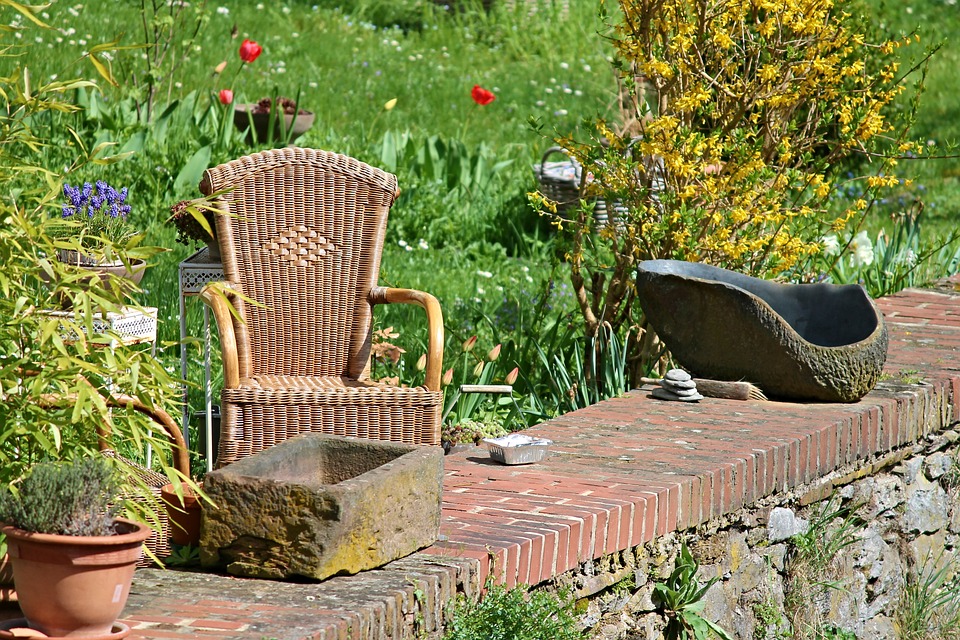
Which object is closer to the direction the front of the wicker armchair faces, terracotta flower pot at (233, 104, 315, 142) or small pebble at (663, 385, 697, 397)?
the small pebble

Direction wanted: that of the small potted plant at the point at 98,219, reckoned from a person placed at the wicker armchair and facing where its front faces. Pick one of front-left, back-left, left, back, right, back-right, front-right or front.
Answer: right

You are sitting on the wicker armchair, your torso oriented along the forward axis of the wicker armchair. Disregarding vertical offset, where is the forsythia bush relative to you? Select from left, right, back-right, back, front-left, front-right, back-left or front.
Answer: left

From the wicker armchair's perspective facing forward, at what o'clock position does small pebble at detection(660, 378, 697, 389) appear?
The small pebble is roughly at 9 o'clock from the wicker armchair.

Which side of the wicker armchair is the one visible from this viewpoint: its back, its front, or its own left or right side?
front

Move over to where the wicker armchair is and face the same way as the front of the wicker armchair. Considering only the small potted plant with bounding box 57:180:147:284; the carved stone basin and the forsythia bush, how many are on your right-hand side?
1

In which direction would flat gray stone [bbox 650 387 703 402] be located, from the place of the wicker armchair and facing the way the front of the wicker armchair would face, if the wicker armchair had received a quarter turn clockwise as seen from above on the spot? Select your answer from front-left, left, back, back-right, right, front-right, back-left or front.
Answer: back

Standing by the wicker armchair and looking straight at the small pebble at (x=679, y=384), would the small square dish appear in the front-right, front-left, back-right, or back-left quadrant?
front-right

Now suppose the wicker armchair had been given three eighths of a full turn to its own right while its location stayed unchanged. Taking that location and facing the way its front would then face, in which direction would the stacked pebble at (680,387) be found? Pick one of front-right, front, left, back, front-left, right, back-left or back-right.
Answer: back-right

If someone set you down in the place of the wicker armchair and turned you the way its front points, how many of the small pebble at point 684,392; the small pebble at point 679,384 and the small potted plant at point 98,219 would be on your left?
2

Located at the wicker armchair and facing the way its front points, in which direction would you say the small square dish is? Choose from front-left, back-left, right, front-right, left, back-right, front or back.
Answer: front-left

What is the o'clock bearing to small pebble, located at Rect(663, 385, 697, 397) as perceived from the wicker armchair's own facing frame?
The small pebble is roughly at 9 o'clock from the wicker armchair.

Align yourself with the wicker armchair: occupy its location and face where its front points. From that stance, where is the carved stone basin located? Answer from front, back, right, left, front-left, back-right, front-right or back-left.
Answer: left

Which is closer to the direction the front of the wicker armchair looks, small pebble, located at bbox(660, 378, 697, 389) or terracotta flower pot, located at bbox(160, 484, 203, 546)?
the terracotta flower pot

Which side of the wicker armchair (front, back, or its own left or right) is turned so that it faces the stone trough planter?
front

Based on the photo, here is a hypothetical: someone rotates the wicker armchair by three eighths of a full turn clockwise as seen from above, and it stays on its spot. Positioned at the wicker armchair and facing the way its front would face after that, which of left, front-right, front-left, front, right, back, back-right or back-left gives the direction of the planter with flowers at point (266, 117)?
front-right
